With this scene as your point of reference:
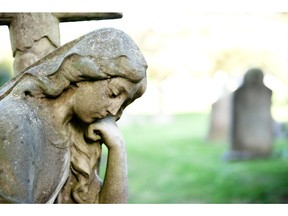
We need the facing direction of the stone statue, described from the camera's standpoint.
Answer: facing the viewer and to the right of the viewer

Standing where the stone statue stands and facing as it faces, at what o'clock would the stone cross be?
The stone cross is roughly at 7 o'clock from the stone statue.

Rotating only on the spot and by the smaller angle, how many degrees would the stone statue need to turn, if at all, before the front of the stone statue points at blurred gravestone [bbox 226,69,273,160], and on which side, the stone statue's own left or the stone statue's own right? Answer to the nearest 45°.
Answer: approximately 90° to the stone statue's own left

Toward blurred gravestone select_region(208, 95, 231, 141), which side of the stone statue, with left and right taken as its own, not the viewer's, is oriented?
left
